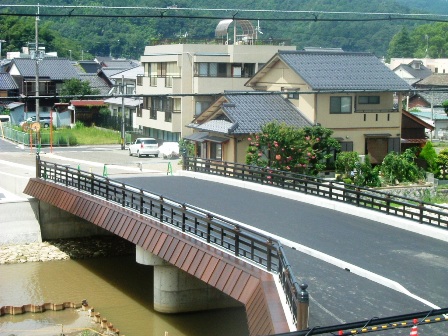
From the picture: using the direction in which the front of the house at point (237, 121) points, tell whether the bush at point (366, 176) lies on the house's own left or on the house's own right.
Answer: on the house's own left

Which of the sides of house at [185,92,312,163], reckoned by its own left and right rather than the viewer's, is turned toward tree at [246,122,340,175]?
left

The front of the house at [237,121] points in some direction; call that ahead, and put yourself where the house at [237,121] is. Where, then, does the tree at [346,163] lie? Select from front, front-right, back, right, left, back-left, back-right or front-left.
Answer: left

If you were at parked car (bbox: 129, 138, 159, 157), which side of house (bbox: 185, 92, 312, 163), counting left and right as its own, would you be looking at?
front

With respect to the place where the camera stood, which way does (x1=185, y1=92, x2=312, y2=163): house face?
facing the viewer and to the left of the viewer

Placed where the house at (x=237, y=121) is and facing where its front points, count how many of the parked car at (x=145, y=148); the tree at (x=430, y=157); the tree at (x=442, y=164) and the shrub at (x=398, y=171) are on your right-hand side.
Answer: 1

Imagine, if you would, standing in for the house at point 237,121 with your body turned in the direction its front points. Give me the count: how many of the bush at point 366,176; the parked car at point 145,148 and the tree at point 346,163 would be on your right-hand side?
1

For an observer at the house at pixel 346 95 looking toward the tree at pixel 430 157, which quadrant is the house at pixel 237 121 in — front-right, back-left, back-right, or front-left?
back-right

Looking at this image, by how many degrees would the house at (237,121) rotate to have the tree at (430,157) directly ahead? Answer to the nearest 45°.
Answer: approximately 135° to its left

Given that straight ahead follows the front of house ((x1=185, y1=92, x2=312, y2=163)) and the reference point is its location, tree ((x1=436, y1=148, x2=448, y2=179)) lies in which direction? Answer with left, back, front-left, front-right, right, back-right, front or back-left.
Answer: back-left
